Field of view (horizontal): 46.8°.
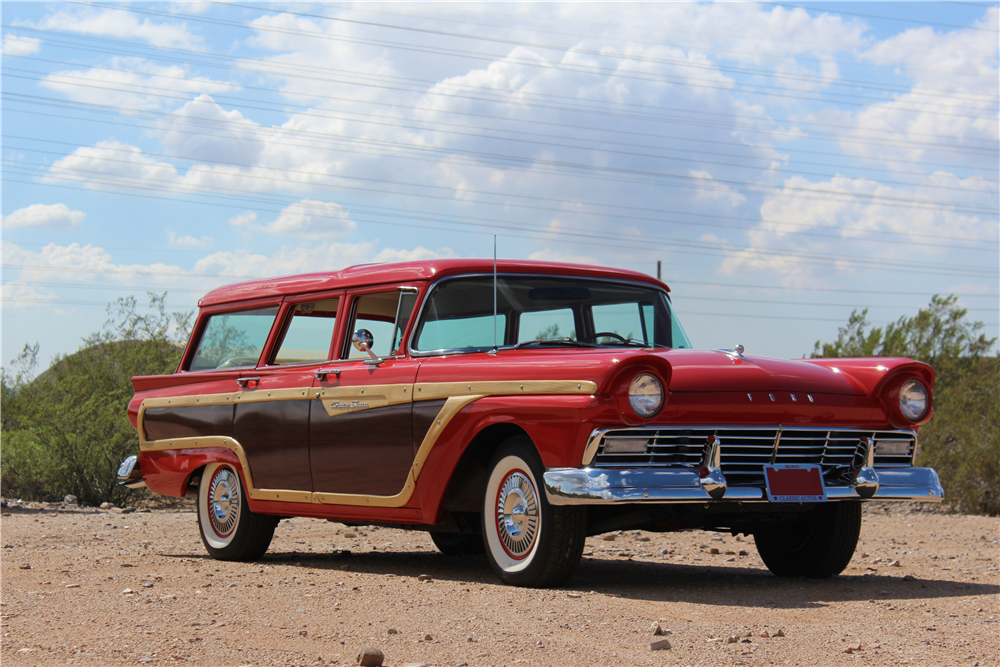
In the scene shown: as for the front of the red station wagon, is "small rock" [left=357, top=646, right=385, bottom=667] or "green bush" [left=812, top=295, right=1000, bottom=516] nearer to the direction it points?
the small rock

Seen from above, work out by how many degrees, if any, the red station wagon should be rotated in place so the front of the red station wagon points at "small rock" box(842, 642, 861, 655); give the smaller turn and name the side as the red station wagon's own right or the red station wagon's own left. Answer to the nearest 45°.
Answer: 0° — it already faces it

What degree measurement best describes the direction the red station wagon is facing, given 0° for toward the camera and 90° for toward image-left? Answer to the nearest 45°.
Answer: approximately 315°

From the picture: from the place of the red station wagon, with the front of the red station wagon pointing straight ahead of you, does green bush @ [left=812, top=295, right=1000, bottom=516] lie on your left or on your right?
on your left

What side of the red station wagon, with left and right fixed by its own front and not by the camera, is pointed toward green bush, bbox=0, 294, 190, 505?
back

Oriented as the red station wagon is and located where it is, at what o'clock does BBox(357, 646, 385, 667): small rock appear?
The small rock is roughly at 2 o'clock from the red station wagon.

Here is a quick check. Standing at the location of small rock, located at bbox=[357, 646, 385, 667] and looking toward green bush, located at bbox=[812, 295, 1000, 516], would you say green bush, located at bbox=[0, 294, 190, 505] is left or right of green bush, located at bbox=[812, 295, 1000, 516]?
left

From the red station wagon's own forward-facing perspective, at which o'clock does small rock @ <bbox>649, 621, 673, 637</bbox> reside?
The small rock is roughly at 1 o'clock from the red station wagon.

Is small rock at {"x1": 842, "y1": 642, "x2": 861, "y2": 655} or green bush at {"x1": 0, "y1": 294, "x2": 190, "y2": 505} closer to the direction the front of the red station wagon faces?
the small rock

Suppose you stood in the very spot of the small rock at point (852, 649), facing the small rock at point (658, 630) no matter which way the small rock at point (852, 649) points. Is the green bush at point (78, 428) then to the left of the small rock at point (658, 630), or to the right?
right

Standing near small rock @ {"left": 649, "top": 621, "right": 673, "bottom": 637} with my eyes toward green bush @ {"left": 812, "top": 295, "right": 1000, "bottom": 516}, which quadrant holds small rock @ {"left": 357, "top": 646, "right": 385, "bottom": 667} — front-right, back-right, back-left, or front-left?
back-left
